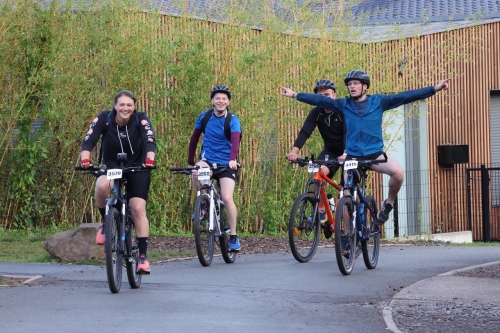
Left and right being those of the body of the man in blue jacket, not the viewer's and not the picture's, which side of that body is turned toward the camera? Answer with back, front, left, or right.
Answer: front

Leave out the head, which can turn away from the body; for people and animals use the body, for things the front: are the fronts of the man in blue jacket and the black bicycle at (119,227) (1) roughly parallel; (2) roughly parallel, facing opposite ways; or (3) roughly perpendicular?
roughly parallel

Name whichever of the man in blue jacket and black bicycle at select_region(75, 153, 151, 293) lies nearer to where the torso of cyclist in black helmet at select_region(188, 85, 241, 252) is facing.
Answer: the black bicycle

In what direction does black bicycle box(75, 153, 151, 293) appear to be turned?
toward the camera

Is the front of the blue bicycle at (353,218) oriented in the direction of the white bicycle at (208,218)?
no

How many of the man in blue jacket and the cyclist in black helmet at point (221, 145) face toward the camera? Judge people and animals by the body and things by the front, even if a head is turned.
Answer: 2

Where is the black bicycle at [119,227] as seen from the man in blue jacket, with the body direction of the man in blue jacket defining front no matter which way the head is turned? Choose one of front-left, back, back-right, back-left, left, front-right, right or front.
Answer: front-right

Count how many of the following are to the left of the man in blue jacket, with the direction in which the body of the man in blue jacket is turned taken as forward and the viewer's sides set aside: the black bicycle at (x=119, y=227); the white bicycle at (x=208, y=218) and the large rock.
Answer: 0

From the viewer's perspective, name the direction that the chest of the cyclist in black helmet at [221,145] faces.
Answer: toward the camera

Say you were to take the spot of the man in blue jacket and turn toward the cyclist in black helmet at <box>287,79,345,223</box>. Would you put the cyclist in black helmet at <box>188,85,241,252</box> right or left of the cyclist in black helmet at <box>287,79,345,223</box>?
left

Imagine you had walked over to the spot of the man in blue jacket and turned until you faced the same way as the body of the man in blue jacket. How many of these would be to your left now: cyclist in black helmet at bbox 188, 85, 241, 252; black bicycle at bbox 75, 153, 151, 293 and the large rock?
0

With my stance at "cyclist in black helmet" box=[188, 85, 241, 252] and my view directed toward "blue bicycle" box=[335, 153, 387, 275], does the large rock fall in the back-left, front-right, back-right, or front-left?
back-right

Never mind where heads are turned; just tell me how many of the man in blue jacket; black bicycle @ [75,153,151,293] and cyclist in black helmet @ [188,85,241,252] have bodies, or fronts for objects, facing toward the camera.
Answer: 3
